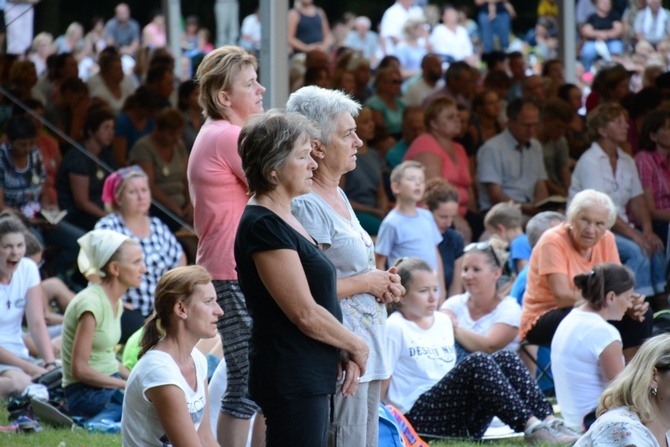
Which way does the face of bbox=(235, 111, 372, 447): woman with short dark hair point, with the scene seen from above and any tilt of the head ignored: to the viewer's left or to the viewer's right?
to the viewer's right

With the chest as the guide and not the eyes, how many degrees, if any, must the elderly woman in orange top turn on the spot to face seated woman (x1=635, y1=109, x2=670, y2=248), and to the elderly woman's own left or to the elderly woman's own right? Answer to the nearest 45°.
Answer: approximately 135° to the elderly woman's own left

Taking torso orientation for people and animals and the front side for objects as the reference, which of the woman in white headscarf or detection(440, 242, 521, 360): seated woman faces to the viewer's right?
the woman in white headscarf

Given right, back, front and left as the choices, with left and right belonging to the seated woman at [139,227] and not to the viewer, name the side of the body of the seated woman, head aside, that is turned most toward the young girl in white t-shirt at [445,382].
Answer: front

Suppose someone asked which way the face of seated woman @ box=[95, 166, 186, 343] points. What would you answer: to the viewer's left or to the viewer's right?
to the viewer's right

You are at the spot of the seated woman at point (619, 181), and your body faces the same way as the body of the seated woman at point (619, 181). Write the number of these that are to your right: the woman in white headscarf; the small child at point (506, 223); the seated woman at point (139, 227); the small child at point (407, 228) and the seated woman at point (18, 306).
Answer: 5

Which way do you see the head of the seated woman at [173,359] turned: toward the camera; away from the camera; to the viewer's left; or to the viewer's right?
to the viewer's right

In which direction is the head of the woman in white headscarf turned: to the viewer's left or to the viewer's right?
to the viewer's right

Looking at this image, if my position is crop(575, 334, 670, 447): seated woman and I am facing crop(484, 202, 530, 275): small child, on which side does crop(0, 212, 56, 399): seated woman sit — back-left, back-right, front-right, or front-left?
front-left

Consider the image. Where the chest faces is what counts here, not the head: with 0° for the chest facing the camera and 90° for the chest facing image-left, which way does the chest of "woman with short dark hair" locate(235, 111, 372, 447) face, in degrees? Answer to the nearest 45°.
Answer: approximately 270°

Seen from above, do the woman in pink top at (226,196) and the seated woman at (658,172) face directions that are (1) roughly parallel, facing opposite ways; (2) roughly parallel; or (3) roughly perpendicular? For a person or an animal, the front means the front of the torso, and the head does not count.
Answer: roughly perpendicular

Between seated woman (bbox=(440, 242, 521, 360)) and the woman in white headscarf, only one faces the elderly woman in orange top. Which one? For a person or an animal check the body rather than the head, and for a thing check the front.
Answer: the woman in white headscarf

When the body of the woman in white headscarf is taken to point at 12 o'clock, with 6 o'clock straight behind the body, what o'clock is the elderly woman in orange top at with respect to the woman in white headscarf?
The elderly woman in orange top is roughly at 12 o'clock from the woman in white headscarf.

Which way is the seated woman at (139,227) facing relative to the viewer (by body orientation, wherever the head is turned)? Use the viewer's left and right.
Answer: facing the viewer and to the right of the viewer

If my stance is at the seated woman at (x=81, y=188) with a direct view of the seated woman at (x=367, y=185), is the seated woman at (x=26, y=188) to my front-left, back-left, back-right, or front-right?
back-right

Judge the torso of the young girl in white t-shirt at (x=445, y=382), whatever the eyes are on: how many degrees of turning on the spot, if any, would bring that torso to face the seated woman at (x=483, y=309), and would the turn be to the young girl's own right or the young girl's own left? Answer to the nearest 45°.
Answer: approximately 135° to the young girl's own left
